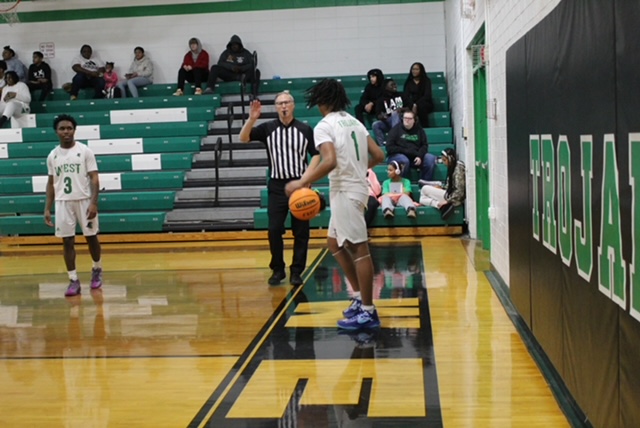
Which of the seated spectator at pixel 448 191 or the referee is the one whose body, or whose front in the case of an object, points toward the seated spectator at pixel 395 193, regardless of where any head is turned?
the seated spectator at pixel 448 191

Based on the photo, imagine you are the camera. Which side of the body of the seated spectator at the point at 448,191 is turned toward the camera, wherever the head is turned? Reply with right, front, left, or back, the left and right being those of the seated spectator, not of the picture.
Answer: left

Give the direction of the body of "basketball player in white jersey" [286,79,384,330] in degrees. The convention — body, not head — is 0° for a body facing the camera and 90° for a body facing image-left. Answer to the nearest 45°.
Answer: approximately 135°

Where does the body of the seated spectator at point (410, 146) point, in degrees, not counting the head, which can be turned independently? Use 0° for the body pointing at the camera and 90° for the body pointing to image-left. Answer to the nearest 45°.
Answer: approximately 0°

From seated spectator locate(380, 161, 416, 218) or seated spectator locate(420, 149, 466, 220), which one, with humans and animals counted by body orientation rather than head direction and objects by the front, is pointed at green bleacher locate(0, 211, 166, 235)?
seated spectator locate(420, 149, 466, 220)

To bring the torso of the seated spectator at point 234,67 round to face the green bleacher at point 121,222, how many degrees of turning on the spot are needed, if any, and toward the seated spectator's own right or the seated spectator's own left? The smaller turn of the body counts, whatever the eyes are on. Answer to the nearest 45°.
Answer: approximately 45° to the seated spectator's own right

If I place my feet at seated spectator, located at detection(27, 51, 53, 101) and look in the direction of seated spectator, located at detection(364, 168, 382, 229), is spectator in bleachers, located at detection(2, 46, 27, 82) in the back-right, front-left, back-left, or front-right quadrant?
back-right

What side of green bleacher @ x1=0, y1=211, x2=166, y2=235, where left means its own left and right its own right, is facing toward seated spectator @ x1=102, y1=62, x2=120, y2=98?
back

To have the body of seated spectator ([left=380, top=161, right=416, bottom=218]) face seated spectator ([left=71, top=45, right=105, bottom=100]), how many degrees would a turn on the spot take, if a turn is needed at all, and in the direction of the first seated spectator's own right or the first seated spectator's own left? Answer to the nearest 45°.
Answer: approximately 135° to the first seated spectator's own right

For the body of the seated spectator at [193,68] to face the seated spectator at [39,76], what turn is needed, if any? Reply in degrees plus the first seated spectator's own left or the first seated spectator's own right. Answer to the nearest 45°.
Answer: approximately 45° to the first seated spectator's own right

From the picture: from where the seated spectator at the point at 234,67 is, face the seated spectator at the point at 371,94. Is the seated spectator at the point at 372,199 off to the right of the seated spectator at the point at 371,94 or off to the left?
right
